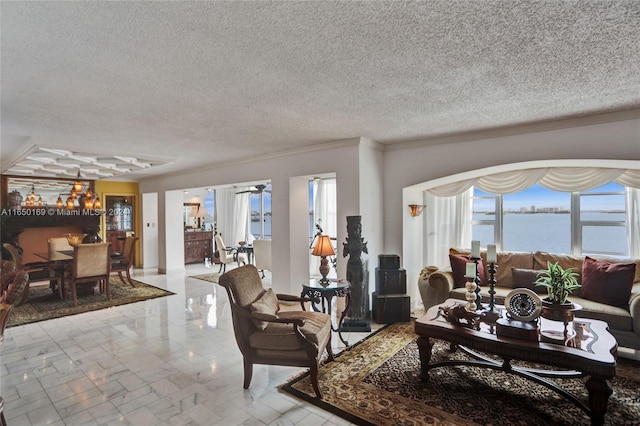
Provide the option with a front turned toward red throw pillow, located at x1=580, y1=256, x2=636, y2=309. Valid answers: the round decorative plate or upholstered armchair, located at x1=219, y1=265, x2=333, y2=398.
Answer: the upholstered armchair

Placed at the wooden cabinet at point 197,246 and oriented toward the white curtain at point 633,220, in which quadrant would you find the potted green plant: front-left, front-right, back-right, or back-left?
front-right

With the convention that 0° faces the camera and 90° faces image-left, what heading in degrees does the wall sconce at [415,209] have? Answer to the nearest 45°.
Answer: approximately 315°

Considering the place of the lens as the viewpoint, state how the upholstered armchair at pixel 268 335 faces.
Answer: facing to the right of the viewer

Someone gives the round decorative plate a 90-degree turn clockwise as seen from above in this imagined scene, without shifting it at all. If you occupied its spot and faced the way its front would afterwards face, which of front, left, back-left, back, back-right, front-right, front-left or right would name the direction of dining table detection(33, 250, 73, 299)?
front

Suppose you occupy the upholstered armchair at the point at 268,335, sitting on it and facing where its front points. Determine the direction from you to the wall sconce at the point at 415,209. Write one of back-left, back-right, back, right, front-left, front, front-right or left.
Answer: front-left

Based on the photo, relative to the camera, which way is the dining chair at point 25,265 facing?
to the viewer's right

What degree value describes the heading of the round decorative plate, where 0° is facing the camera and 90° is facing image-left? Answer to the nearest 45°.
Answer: approximately 0°

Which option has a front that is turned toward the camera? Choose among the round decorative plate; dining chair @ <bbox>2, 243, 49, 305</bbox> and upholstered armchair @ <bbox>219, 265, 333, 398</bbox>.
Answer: the round decorative plate

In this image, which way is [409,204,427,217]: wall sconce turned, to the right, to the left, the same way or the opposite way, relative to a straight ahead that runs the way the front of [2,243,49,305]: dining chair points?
to the right

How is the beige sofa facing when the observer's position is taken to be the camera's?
facing the viewer and to the left of the viewer

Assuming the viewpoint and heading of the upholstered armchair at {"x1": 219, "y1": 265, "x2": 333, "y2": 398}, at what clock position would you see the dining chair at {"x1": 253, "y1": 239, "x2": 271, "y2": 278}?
The dining chair is roughly at 9 o'clock from the upholstered armchair.

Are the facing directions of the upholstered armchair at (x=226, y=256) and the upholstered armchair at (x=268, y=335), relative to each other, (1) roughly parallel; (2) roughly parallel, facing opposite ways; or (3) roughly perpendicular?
roughly parallel

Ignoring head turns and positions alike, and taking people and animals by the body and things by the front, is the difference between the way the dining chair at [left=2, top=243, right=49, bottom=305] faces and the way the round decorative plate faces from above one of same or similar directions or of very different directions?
very different directions
